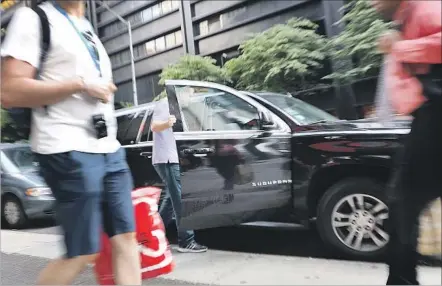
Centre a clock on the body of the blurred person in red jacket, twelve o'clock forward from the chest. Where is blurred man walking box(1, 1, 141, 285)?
The blurred man walking is roughly at 11 o'clock from the blurred person in red jacket.

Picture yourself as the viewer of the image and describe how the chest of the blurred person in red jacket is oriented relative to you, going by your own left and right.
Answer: facing to the left of the viewer

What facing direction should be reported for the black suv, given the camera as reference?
facing to the right of the viewer

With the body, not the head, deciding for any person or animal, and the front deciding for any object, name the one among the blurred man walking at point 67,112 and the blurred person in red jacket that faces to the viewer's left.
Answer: the blurred person in red jacket

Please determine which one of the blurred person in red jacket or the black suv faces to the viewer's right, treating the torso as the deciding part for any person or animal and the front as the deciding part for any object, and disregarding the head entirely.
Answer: the black suv

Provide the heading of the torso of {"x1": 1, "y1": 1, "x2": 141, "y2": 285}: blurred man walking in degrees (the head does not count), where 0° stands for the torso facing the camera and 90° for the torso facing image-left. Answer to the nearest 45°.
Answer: approximately 315°
